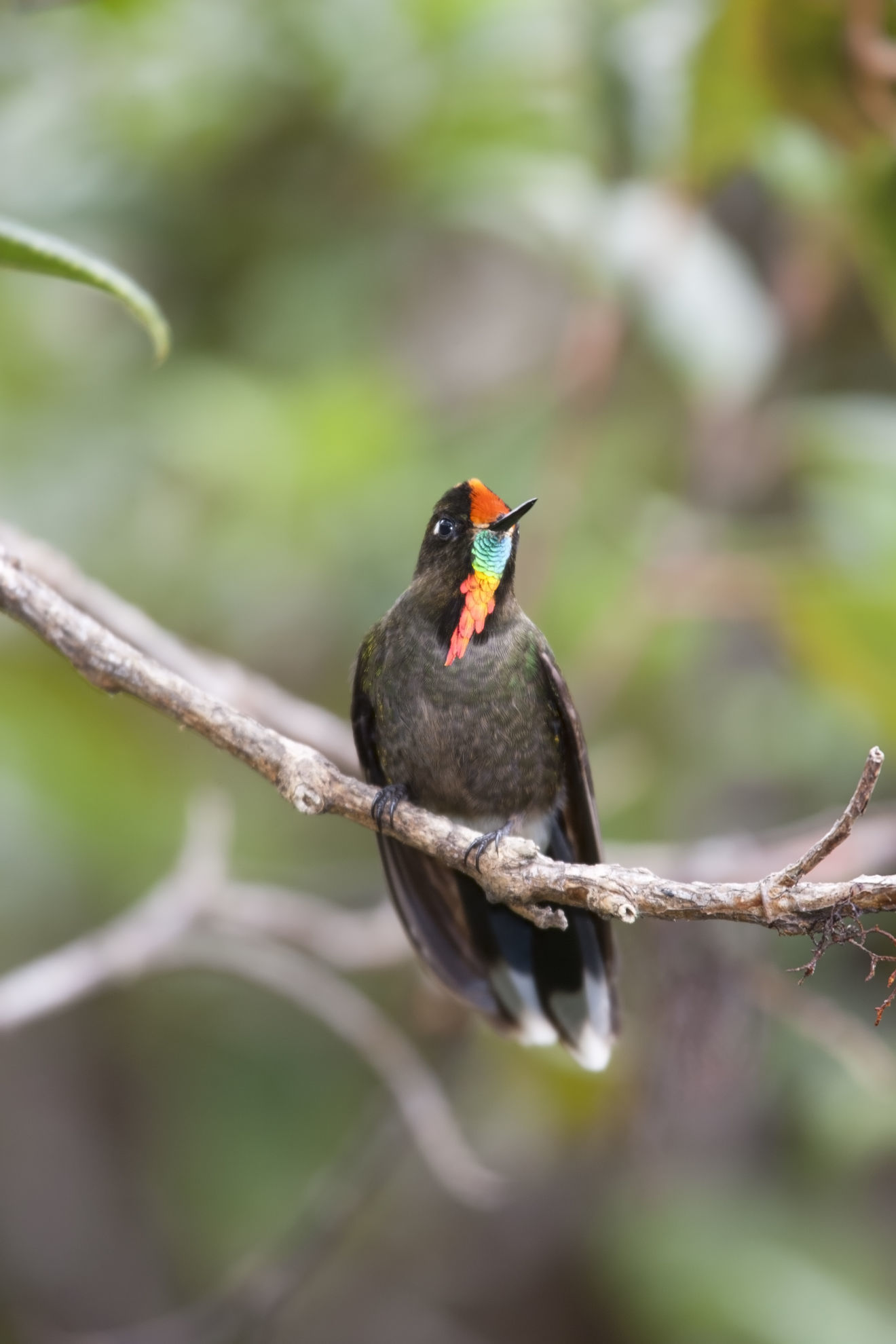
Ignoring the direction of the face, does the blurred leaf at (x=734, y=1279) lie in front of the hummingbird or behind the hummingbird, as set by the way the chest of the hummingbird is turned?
behind

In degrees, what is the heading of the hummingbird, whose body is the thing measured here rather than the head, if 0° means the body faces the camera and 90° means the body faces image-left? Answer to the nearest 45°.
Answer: approximately 0°

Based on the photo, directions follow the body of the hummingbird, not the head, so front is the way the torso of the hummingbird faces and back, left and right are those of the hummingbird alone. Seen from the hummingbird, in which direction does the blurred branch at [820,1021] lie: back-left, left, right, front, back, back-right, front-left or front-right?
back-left
